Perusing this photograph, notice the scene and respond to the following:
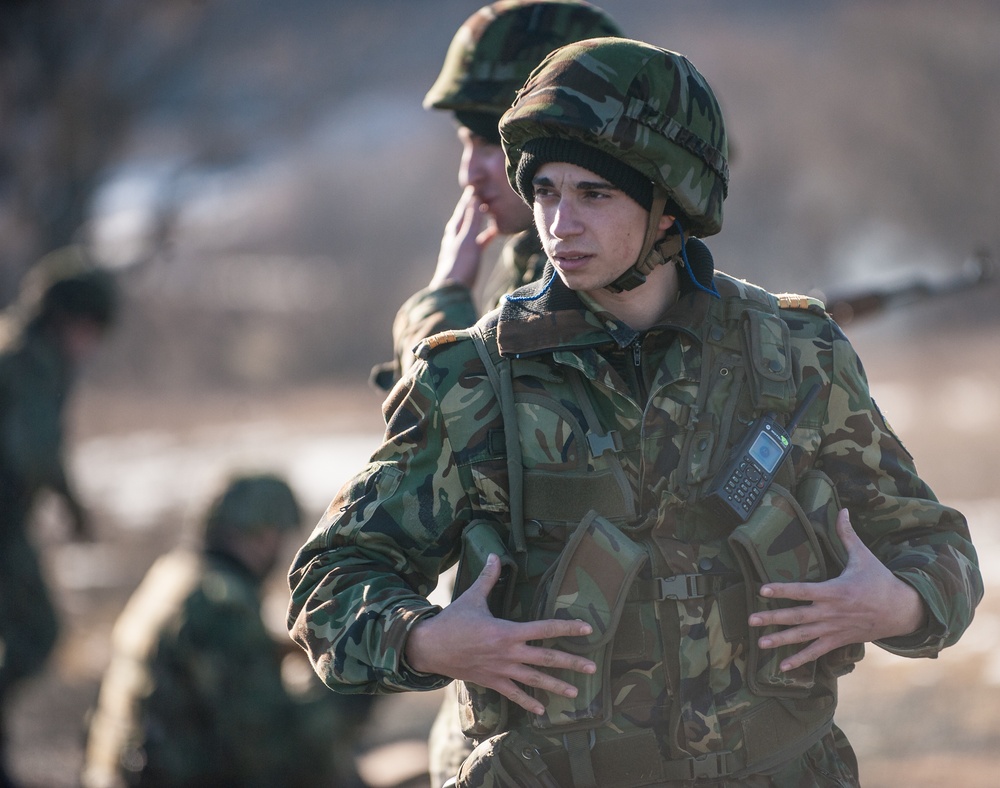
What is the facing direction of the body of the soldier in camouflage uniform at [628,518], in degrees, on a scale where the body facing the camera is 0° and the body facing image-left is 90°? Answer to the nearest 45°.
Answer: approximately 0°

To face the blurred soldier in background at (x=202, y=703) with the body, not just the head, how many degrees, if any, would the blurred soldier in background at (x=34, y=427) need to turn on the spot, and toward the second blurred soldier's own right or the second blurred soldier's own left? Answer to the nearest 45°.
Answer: approximately 45° to the second blurred soldier's own right

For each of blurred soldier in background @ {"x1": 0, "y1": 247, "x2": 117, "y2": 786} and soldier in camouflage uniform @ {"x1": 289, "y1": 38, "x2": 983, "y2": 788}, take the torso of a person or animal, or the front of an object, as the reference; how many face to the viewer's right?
1

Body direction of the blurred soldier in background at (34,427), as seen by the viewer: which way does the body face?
to the viewer's right

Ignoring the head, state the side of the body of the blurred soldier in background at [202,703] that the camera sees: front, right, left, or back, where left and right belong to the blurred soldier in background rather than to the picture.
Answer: right

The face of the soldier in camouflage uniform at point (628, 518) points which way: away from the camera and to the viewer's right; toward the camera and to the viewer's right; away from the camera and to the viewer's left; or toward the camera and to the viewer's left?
toward the camera and to the viewer's left

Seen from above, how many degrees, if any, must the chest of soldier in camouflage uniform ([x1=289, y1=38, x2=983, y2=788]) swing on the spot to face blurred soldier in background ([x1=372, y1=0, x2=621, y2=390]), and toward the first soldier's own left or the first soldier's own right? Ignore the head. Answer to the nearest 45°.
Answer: approximately 135° to the first soldier's own right

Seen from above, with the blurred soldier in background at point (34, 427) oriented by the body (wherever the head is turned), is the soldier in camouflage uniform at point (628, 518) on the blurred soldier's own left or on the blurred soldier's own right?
on the blurred soldier's own right

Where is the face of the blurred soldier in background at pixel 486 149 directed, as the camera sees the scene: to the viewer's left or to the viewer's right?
to the viewer's left

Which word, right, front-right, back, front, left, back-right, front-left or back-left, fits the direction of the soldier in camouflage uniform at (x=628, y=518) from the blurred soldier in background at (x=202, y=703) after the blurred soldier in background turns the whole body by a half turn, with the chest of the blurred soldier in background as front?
left

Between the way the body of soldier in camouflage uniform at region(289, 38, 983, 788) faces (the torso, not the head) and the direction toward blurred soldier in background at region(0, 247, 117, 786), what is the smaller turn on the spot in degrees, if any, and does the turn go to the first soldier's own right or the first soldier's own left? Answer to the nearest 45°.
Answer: approximately 135° to the first soldier's own right
